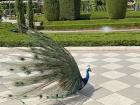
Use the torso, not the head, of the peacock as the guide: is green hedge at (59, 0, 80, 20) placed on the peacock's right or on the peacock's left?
on the peacock's left

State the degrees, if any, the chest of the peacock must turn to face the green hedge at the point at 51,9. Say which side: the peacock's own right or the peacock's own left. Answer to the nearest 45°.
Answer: approximately 90° to the peacock's own left

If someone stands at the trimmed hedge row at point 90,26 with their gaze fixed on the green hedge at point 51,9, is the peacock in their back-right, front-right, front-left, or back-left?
back-left

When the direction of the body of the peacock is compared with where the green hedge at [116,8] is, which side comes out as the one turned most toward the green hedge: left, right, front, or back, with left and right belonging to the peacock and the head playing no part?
left

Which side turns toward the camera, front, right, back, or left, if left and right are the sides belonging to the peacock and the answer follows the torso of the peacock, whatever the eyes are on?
right
